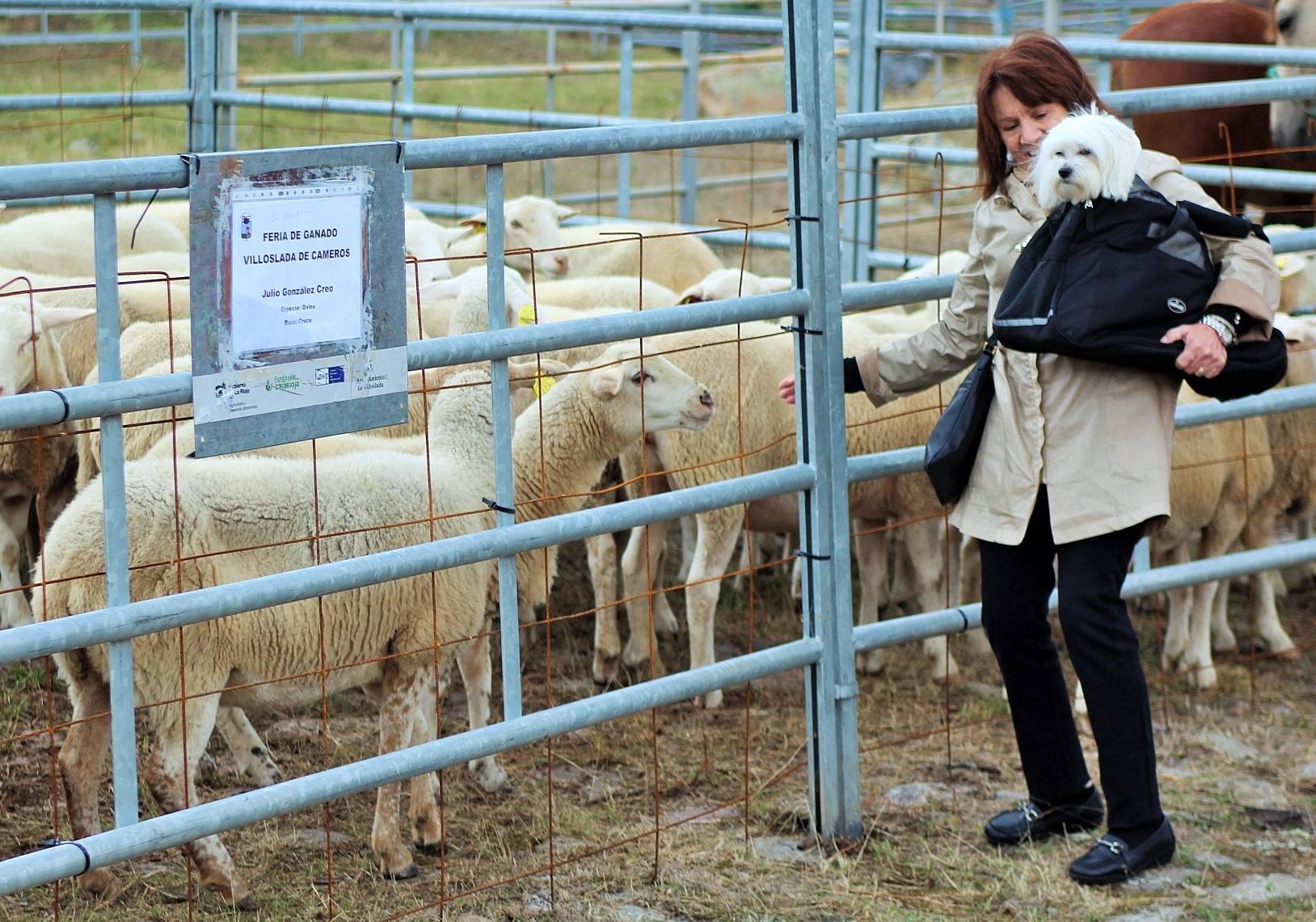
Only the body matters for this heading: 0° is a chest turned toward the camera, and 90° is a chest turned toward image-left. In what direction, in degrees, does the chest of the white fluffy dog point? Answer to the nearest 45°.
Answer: approximately 45°

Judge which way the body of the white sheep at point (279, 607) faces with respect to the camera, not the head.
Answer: to the viewer's right

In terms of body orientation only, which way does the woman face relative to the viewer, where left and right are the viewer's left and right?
facing the viewer and to the left of the viewer

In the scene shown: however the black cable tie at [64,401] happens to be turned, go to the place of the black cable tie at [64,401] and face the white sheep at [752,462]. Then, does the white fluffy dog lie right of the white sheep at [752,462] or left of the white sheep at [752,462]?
right
